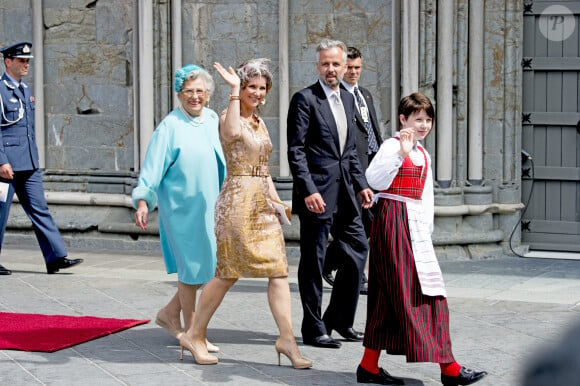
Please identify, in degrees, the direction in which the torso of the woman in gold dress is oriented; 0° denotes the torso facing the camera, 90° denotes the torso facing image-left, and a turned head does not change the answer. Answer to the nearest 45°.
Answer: approximately 315°

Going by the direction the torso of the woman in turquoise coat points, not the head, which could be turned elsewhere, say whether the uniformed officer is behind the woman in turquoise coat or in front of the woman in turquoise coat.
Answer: behind

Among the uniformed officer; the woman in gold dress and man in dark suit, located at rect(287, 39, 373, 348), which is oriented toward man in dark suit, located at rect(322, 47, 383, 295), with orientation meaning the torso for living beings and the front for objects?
the uniformed officer

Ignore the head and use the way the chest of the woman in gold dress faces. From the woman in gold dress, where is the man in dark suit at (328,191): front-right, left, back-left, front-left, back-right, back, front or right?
left

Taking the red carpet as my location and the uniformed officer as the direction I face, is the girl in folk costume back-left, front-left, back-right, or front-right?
back-right

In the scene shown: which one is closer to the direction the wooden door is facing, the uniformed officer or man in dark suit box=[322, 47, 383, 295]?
the man in dark suit

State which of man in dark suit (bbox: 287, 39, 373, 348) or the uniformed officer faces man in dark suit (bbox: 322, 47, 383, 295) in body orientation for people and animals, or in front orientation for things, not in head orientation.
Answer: the uniformed officer

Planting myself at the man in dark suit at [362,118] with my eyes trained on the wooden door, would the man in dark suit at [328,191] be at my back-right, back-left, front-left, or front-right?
back-right

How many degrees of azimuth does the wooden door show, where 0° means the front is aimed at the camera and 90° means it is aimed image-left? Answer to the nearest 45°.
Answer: approximately 0°
